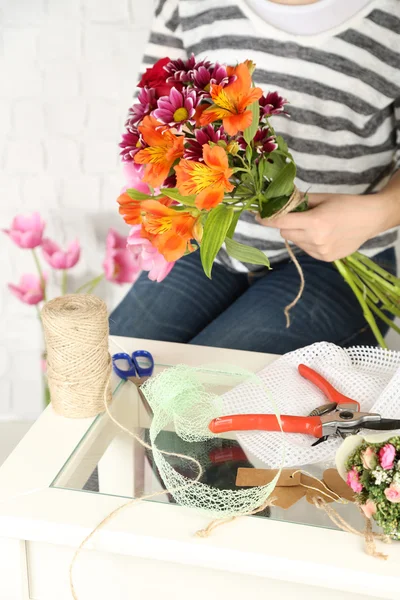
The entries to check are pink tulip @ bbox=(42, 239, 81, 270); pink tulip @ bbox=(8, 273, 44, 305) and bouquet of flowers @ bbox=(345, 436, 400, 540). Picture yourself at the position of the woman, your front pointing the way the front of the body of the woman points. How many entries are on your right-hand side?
2

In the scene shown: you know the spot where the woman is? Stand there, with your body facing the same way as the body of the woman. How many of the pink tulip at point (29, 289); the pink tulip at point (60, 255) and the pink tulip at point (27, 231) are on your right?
3

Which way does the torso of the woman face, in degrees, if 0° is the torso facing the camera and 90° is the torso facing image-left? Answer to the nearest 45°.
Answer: approximately 45°

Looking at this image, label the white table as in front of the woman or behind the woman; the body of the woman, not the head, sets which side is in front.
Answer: in front

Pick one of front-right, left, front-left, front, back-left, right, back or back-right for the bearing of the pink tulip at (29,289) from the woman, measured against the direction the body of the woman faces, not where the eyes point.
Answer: right

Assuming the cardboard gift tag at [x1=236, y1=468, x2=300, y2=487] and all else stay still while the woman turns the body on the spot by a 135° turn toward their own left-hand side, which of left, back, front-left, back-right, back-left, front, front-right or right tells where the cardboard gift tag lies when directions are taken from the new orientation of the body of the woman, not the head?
right

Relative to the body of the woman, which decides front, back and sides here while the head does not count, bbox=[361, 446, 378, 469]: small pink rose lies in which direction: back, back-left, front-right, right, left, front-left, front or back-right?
front-left

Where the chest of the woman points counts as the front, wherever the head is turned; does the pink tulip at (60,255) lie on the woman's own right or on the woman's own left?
on the woman's own right

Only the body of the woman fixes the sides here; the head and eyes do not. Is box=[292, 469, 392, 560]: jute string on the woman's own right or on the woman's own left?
on the woman's own left

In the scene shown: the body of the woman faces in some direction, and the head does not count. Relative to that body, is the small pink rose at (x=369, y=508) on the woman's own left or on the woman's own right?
on the woman's own left

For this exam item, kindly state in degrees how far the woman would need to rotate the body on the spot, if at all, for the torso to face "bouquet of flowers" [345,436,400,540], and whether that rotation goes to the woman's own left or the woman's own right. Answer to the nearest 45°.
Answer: approximately 45° to the woman's own left

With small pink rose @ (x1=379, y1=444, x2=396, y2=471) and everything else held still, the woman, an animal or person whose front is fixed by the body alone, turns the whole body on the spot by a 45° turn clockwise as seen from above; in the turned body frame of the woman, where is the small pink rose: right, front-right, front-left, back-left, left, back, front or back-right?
left

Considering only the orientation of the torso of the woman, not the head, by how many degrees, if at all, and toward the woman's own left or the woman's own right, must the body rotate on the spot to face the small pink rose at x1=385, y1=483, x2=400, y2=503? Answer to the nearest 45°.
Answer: approximately 45° to the woman's own left

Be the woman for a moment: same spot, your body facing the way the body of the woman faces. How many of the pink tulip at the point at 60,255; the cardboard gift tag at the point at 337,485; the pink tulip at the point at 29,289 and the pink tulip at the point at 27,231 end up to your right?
3
